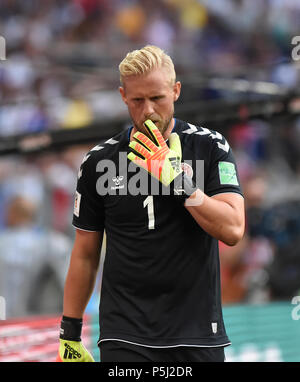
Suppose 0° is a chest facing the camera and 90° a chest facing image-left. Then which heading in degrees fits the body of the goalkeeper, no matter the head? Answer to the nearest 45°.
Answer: approximately 0°
